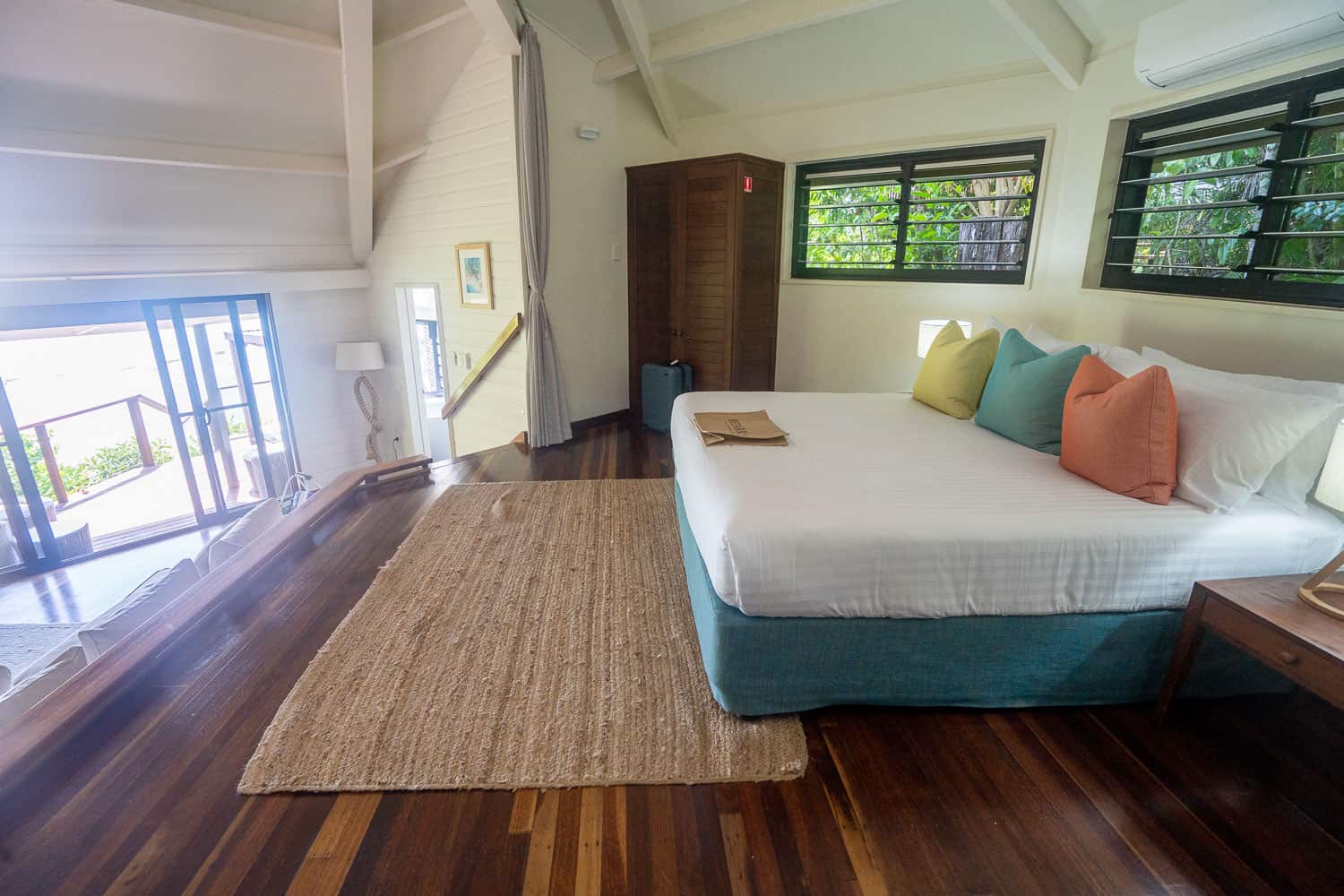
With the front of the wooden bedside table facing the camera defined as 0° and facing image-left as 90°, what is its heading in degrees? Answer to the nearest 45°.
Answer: approximately 45°

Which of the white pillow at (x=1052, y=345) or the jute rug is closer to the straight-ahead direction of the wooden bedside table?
the jute rug

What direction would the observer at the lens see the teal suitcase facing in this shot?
facing the viewer and to the left of the viewer

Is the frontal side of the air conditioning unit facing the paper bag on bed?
yes

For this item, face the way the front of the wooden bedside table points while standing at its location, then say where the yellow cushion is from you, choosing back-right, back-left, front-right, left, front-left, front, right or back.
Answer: right

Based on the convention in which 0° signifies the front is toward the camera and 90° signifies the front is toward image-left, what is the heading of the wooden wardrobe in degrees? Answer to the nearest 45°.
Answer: approximately 45°

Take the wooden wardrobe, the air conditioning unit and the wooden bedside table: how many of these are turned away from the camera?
0

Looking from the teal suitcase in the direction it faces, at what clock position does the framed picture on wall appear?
The framed picture on wall is roughly at 2 o'clock from the teal suitcase.

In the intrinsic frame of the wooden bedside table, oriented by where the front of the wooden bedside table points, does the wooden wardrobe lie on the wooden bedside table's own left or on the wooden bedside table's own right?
on the wooden bedside table's own right

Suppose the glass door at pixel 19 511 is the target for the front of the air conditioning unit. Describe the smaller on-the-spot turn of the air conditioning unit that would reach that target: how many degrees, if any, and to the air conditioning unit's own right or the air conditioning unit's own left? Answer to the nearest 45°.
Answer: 0° — it already faces it

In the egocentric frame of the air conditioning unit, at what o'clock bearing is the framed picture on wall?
The framed picture on wall is roughly at 1 o'clock from the air conditioning unit.

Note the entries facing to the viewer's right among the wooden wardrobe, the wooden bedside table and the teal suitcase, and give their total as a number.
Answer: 0
